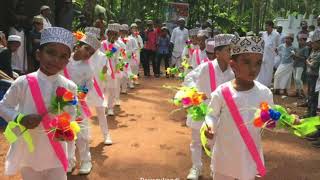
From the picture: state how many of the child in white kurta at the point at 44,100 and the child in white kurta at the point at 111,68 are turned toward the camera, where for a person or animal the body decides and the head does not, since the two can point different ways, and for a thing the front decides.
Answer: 2

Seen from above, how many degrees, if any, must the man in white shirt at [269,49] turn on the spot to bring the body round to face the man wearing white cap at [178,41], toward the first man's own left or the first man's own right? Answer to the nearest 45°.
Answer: approximately 90° to the first man's own right

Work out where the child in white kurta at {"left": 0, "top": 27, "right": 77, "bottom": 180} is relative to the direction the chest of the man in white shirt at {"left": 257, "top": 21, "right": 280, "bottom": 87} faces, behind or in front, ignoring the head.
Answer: in front

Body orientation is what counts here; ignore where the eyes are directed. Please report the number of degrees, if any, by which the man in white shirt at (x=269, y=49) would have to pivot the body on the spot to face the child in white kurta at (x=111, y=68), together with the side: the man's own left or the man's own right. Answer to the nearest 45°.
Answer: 0° — they already face them

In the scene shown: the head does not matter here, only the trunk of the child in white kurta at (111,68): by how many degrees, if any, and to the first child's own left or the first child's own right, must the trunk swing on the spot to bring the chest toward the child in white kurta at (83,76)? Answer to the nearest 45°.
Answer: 0° — they already face them

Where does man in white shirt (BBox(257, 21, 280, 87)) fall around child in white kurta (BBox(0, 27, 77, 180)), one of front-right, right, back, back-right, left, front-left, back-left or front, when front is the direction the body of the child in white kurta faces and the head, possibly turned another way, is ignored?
back-left

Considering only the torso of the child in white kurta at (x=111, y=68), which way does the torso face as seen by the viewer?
toward the camera

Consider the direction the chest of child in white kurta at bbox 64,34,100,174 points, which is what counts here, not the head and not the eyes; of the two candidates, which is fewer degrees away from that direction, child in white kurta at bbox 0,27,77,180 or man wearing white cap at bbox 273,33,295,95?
the child in white kurta

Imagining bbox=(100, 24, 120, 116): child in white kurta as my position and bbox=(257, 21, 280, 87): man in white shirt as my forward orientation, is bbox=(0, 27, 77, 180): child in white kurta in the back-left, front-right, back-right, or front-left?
back-right

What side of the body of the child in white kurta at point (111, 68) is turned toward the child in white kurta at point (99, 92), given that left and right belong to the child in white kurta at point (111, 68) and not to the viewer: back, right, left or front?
front

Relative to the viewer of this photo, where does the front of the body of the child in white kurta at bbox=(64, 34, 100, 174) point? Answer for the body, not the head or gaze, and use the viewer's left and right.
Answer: facing the viewer and to the left of the viewer
